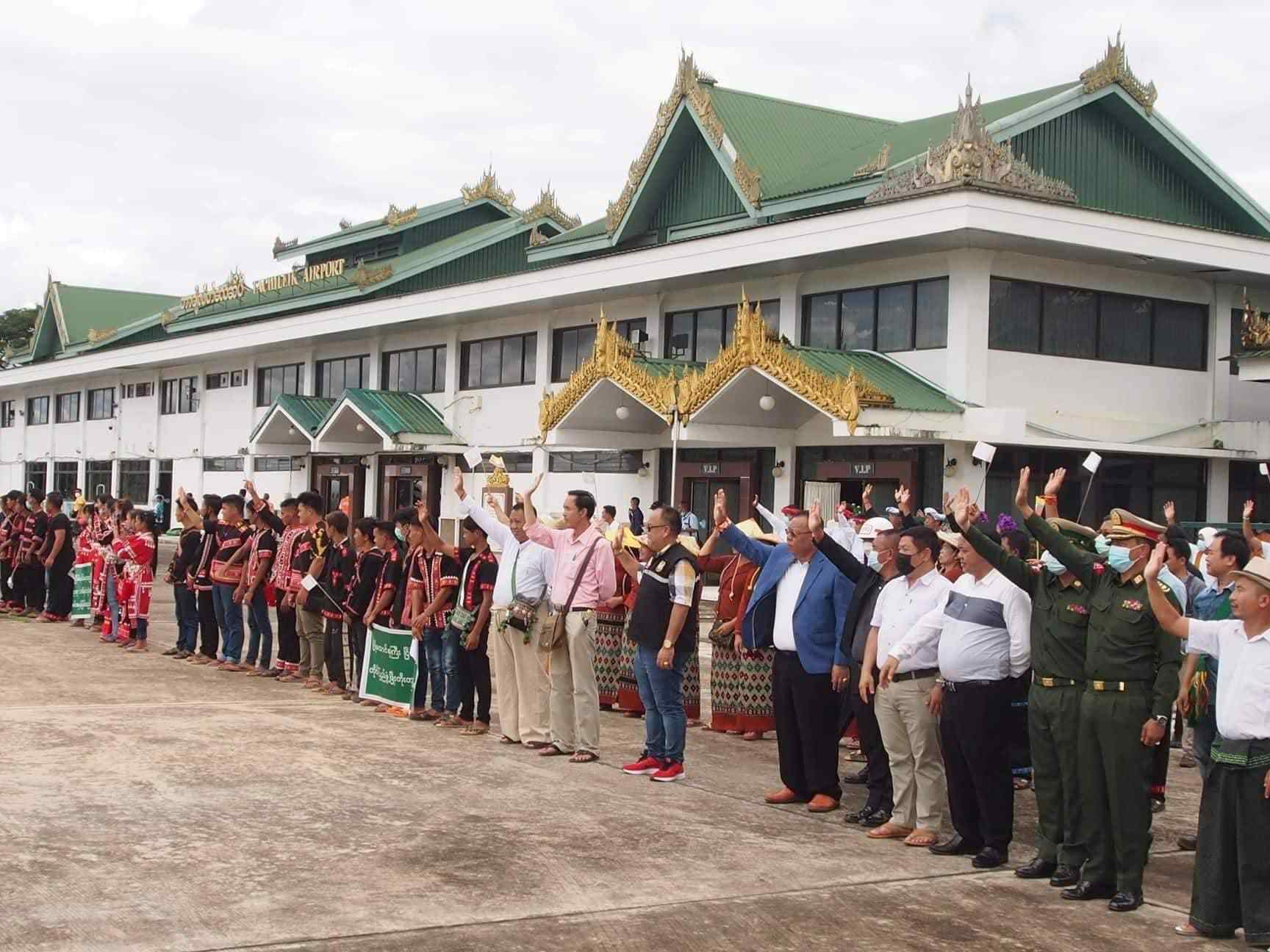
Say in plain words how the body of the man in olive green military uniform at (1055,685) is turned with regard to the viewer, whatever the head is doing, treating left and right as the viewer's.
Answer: facing the viewer and to the left of the viewer

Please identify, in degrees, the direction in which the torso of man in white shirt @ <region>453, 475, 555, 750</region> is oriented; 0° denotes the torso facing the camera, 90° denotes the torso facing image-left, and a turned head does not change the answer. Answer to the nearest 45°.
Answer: approximately 45°

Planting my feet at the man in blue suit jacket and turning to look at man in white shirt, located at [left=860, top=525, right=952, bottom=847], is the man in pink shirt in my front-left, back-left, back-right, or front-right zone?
back-right

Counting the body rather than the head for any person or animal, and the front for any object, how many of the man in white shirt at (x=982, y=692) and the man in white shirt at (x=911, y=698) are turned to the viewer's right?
0

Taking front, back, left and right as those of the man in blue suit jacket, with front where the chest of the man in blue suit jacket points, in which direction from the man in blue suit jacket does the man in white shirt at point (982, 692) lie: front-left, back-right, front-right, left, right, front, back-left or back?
left

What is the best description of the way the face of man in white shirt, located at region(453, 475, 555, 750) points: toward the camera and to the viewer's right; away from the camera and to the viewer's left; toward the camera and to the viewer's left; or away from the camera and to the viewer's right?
toward the camera and to the viewer's left

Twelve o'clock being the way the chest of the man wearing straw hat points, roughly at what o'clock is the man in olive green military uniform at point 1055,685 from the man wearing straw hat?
The man in olive green military uniform is roughly at 3 o'clock from the man wearing straw hat.

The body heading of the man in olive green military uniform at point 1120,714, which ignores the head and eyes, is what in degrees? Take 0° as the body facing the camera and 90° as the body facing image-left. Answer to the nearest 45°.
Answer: approximately 45°

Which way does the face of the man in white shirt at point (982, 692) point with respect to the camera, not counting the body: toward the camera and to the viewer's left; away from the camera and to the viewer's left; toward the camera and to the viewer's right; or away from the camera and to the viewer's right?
toward the camera and to the viewer's left

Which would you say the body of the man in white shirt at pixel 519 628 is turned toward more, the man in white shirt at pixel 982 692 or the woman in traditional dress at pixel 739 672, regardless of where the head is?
the man in white shirt

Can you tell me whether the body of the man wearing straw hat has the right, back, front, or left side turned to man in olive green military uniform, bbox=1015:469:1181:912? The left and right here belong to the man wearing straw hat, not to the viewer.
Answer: right

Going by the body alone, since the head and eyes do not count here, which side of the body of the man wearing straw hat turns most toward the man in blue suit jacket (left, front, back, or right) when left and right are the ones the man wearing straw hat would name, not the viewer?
right

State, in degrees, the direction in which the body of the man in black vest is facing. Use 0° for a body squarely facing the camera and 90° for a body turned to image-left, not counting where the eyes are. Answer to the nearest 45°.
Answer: approximately 45°
